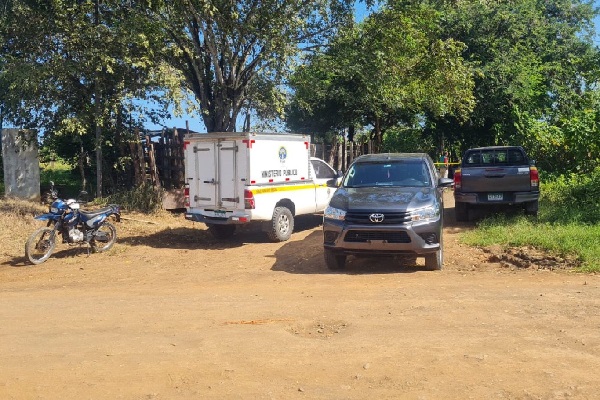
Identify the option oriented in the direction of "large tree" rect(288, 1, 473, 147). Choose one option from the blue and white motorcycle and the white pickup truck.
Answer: the white pickup truck

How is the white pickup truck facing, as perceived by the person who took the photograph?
facing away from the viewer and to the right of the viewer

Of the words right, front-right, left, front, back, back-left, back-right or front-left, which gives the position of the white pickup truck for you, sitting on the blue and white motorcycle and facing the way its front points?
back-left

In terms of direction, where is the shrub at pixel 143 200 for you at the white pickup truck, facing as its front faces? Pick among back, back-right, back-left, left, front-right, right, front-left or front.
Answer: left

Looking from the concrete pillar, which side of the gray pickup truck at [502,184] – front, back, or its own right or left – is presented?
left

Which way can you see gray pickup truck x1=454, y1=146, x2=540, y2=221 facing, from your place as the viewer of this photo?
facing away from the viewer

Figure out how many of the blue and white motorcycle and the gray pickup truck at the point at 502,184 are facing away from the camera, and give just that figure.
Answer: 1

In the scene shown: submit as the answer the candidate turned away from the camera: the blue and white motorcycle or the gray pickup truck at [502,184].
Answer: the gray pickup truck

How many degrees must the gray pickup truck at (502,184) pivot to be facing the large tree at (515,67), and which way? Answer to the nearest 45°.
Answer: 0° — it already faces it

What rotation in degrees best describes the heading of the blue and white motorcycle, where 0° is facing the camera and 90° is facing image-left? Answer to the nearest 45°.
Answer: approximately 45°

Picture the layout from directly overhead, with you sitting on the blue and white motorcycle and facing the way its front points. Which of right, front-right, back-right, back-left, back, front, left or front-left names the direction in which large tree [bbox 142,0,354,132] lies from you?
back

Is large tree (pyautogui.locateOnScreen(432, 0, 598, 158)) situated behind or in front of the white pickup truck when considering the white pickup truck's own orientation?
in front

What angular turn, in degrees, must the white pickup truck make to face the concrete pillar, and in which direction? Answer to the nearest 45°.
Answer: approximately 90° to its left

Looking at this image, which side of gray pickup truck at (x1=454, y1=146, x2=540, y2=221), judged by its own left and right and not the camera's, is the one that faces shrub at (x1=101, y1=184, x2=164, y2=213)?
left

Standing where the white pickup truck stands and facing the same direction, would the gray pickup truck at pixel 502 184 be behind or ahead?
ahead

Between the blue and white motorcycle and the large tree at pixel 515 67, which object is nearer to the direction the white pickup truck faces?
the large tree

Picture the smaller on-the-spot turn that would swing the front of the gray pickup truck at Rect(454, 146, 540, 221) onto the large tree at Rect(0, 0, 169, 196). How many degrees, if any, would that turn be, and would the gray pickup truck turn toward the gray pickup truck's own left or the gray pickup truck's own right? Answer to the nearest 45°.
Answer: approximately 90° to the gray pickup truck's own left
